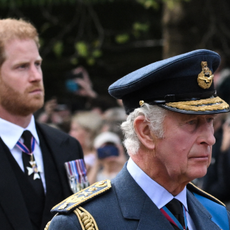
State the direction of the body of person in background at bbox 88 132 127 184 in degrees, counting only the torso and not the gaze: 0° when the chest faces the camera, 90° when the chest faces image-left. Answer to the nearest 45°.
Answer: approximately 0°

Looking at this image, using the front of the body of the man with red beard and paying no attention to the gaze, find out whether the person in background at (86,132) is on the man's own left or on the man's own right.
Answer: on the man's own left

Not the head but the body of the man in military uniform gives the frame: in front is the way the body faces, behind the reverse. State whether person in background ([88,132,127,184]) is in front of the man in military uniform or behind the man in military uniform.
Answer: behind

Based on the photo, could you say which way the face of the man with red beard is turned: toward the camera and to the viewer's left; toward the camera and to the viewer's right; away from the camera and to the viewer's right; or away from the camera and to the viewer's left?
toward the camera and to the viewer's right

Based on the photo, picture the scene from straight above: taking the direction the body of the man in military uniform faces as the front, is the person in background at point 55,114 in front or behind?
behind

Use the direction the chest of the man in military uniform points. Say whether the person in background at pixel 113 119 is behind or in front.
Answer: behind

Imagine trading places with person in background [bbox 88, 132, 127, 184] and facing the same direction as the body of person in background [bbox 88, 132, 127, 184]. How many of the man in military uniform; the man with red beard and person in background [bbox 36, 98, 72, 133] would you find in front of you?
2
